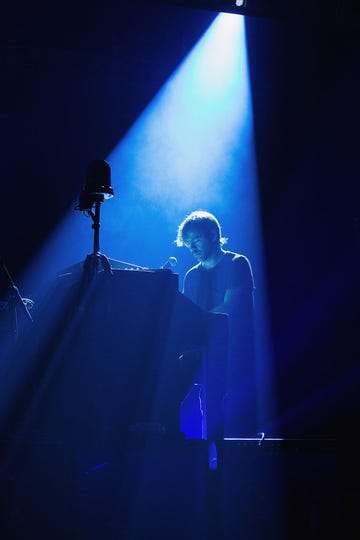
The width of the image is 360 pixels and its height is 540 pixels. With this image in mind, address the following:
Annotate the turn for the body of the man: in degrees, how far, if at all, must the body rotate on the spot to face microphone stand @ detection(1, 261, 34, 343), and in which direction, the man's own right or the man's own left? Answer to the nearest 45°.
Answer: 0° — they already face it

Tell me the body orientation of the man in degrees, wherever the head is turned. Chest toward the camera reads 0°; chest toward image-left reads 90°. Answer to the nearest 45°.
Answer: approximately 45°
